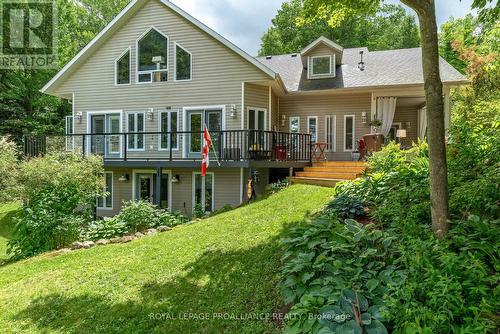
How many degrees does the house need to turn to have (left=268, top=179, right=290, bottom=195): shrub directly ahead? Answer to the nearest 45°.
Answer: approximately 45° to its left

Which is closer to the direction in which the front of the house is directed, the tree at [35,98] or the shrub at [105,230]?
the shrub

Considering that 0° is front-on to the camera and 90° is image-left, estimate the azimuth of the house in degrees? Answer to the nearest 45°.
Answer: approximately 0°

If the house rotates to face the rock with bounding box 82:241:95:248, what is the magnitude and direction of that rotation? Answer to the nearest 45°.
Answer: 0° — it already faces it

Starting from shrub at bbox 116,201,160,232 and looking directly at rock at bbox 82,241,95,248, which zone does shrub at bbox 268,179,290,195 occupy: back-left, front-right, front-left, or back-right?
back-left

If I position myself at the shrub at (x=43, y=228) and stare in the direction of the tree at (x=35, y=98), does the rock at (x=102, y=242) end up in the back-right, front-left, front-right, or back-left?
back-right
